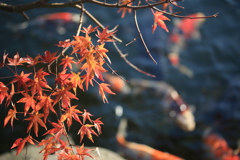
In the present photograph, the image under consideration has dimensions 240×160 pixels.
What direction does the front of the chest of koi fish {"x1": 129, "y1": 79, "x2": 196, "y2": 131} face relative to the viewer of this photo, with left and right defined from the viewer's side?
facing the viewer and to the right of the viewer

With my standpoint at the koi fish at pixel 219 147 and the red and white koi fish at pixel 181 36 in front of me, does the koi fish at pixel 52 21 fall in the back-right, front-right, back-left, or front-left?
front-left

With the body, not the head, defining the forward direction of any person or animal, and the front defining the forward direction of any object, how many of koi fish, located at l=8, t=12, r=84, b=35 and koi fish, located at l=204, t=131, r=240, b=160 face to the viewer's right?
1

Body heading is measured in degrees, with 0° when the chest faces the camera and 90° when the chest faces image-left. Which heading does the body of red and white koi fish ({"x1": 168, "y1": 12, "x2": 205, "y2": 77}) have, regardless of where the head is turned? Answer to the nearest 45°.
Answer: approximately 225°

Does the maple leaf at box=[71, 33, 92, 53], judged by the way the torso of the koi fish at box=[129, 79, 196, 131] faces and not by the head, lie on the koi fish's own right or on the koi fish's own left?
on the koi fish's own right

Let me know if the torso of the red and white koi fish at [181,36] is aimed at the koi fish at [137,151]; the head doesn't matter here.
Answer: no

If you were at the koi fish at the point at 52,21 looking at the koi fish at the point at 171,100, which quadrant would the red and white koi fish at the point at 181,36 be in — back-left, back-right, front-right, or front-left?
front-left

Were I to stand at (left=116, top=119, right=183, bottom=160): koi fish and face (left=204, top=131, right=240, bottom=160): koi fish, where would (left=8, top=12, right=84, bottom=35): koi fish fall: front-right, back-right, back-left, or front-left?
back-left
